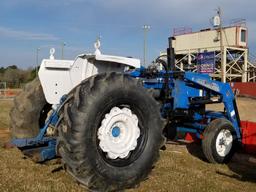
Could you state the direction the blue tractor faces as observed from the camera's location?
facing away from the viewer and to the right of the viewer
